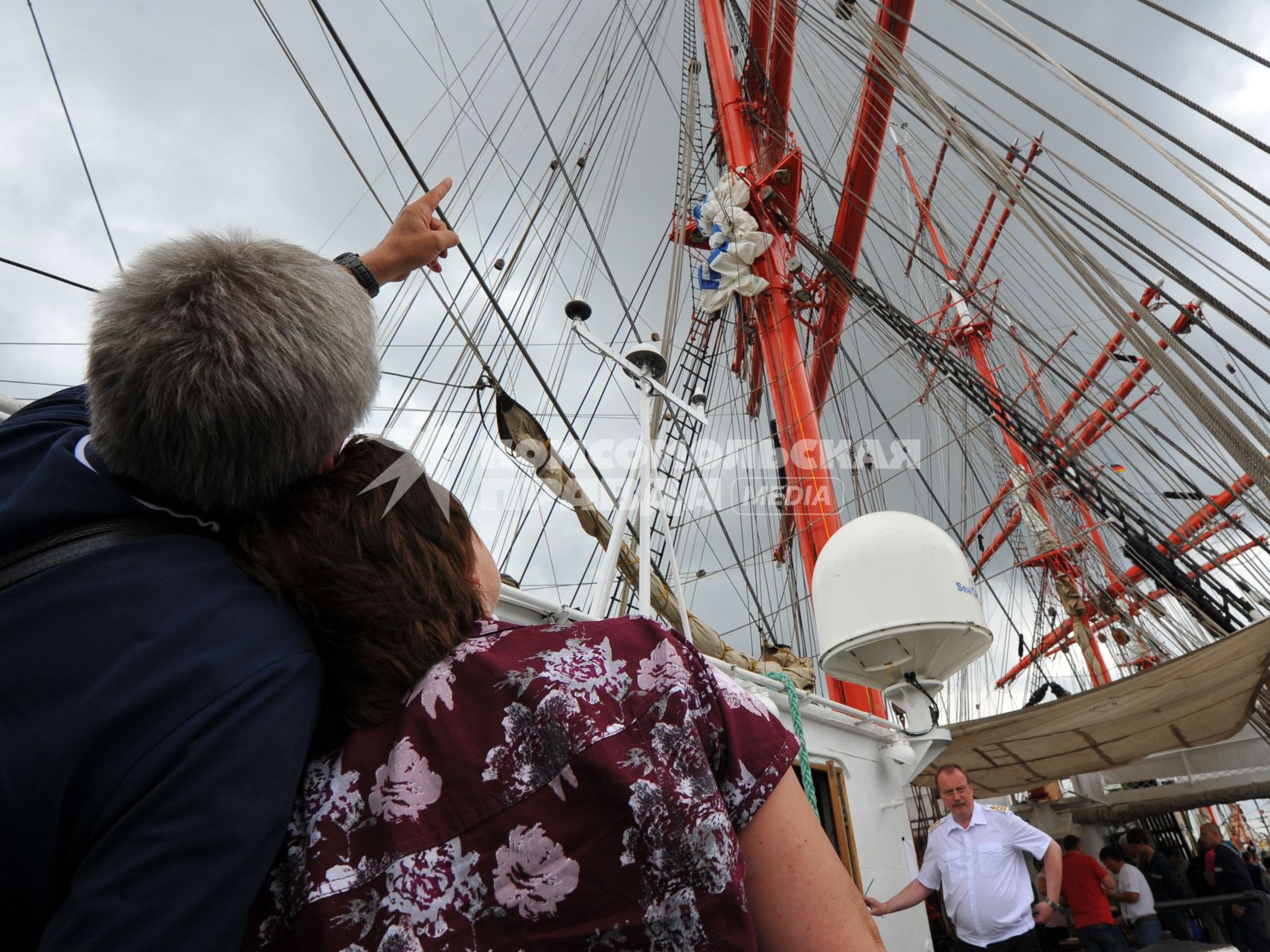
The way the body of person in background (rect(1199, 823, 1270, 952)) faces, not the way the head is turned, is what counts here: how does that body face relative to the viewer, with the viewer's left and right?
facing to the left of the viewer

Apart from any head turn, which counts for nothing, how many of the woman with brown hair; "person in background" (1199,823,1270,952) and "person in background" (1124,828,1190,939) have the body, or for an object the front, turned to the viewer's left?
2

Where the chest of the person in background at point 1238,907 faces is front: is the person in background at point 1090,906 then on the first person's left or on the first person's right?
on the first person's left

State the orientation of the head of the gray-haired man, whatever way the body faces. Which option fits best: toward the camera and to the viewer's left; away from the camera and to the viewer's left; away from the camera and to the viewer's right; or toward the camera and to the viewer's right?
away from the camera and to the viewer's right

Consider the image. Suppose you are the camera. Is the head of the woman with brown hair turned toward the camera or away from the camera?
away from the camera

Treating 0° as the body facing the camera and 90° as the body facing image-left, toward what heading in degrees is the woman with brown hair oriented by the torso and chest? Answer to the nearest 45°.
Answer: approximately 180°
